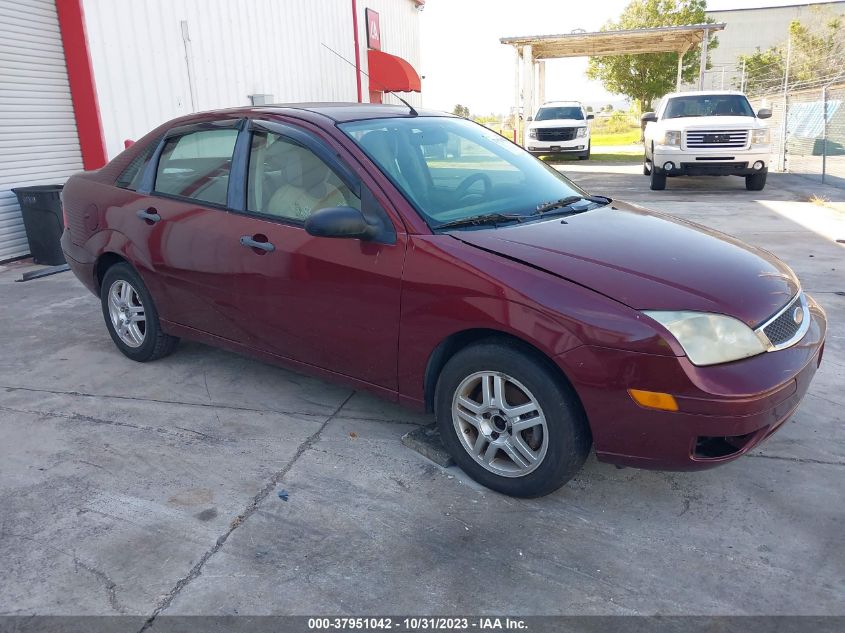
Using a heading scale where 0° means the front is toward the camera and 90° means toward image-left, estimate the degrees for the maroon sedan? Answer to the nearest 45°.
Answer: approximately 315°

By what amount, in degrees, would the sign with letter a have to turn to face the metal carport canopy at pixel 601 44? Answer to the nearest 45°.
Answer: approximately 90° to its left

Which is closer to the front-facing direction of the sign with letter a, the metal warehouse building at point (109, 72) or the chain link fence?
the chain link fence

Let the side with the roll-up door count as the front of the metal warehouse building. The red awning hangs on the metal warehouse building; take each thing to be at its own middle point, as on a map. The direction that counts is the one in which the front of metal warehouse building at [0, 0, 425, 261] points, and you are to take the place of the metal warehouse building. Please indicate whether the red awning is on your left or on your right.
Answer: on your left

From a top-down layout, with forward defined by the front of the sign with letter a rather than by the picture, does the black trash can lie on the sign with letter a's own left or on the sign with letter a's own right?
on the sign with letter a's own right

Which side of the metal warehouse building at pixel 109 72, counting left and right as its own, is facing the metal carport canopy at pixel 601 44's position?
left

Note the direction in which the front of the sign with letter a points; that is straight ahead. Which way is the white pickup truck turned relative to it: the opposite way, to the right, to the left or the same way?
to the right

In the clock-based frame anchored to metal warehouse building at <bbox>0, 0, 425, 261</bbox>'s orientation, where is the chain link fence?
The chain link fence is roughly at 10 o'clock from the metal warehouse building.

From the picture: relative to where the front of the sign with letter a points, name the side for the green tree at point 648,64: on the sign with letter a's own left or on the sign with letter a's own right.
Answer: on the sign with letter a's own left

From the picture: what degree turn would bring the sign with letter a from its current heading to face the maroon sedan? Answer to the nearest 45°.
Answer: approximately 45° to its right

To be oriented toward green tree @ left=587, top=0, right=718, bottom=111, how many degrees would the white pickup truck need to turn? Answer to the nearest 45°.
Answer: approximately 180°

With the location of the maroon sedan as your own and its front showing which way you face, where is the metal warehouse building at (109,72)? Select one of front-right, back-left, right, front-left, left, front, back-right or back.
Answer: back
